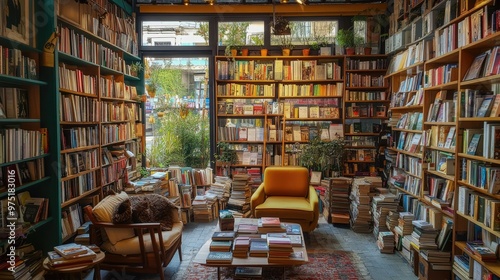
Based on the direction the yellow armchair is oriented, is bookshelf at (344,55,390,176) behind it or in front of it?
behind

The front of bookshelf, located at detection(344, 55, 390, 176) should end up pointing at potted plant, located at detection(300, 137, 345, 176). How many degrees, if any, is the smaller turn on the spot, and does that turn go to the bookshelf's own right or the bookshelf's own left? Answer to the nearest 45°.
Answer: approximately 45° to the bookshelf's own right

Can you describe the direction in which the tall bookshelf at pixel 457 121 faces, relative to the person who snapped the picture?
facing the viewer and to the left of the viewer

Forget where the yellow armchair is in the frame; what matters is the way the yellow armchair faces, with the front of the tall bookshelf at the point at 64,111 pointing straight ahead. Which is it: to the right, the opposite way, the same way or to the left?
to the right

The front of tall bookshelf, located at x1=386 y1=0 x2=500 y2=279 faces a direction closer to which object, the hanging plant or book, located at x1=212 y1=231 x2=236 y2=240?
the book

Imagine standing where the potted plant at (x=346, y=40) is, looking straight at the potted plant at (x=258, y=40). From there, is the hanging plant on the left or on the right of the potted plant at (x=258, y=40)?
left

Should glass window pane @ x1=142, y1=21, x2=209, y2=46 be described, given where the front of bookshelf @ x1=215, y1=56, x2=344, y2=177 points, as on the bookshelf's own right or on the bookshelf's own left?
on the bookshelf's own right

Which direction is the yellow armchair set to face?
toward the camera

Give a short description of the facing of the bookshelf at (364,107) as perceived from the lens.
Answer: facing the viewer

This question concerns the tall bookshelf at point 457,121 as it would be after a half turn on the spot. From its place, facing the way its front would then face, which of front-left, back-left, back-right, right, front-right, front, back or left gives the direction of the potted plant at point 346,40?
left

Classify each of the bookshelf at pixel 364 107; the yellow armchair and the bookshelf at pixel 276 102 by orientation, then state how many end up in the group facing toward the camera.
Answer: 3

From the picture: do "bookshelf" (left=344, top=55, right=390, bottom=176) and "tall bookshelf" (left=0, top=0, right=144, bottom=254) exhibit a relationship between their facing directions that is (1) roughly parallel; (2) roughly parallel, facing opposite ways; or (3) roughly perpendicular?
roughly perpendicular
